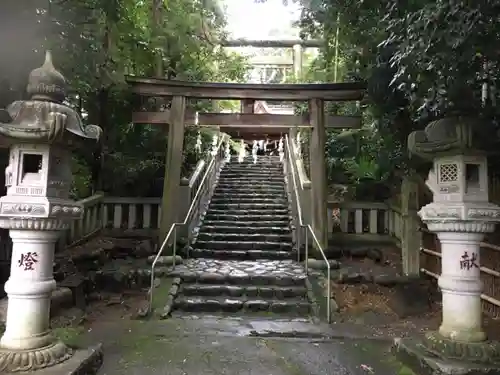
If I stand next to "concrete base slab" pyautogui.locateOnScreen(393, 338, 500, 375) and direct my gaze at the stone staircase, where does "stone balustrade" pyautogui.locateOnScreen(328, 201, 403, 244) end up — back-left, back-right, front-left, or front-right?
front-right

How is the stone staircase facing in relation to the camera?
toward the camera

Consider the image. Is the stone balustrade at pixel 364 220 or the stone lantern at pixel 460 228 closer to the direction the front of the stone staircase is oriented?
the stone lantern

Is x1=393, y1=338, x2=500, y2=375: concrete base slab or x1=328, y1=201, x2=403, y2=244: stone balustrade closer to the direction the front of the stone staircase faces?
the concrete base slab

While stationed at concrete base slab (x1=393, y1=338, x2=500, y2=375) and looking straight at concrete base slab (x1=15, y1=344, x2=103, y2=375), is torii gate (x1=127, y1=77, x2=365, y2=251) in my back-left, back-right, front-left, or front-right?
front-right

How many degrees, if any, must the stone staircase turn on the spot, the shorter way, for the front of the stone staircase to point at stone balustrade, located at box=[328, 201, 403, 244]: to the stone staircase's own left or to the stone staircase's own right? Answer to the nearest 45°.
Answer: approximately 90° to the stone staircase's own left

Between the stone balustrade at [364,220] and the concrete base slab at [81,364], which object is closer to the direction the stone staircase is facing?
the concrete base slab

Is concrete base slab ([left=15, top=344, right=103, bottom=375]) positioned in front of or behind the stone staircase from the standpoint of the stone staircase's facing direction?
in front

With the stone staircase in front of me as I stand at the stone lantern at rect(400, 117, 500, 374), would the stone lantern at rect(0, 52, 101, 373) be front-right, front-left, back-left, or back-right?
front-left
